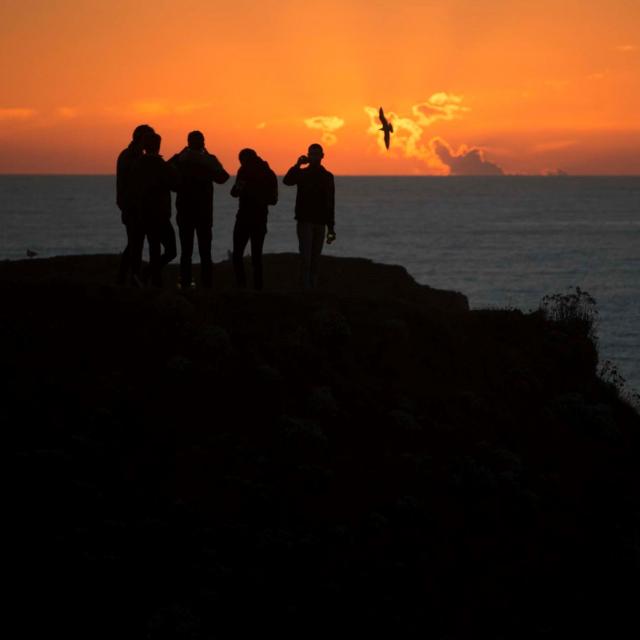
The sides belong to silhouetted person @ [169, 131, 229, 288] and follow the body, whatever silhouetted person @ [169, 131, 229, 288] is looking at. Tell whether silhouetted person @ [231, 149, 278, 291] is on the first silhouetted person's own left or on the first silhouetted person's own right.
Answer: on the first silhouetted person's own right

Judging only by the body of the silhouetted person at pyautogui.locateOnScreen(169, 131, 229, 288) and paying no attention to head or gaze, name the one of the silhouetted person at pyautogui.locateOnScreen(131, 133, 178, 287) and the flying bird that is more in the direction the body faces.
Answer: the flying bird

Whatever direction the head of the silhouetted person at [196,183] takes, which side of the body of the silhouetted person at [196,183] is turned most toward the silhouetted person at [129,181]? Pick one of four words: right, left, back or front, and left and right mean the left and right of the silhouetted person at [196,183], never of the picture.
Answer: left

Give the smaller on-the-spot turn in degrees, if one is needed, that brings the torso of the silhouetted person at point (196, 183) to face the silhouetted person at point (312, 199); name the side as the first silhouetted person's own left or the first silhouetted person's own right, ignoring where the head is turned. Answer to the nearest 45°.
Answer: approximately 45° to the first silhouetted person's own right

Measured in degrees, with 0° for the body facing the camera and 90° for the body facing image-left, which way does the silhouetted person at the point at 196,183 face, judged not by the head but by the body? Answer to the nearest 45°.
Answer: approximately 180°

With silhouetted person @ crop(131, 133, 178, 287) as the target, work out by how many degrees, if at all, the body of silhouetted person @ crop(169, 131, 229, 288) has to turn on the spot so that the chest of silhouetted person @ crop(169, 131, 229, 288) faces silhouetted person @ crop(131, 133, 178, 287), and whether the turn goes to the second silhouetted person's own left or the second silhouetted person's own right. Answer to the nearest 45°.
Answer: approximately 135° to the second silhouetted person's own left
